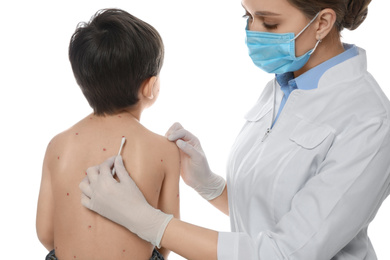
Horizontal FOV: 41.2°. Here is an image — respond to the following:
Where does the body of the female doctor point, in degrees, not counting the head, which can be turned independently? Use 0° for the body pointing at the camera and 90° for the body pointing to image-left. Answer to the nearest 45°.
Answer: approximately 45°
